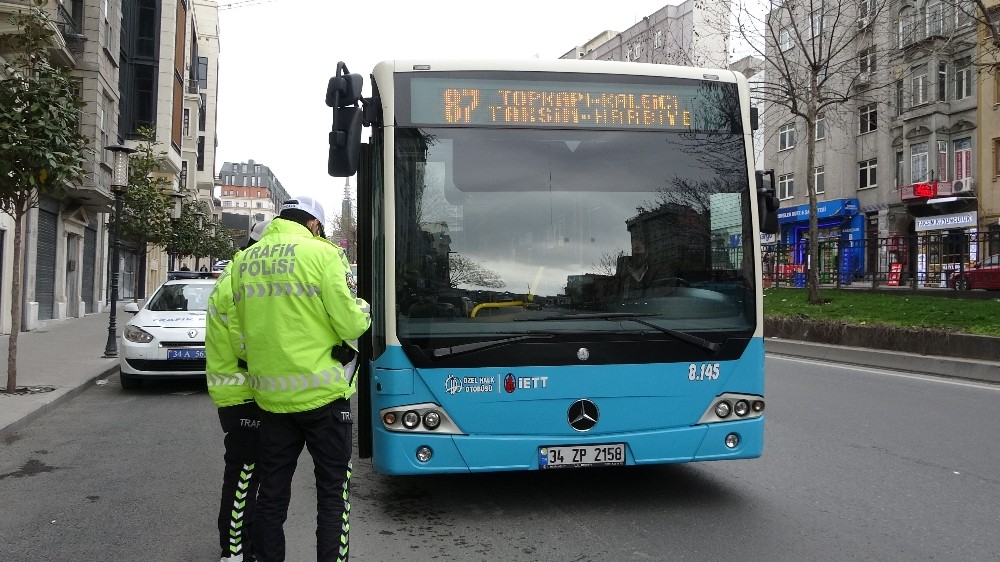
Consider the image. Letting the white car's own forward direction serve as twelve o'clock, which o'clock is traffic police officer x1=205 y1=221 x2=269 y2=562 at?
The traffic police officer is roughly at 12 o'clock from the white car.

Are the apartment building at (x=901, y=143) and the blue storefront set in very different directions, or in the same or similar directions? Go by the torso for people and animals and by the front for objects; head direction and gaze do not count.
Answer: same or similar directions

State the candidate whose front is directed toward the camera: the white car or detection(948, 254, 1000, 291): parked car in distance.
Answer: the white car

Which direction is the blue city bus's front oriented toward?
toward the camera

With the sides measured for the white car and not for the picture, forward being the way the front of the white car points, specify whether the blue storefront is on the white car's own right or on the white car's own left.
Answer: on the white car's own left

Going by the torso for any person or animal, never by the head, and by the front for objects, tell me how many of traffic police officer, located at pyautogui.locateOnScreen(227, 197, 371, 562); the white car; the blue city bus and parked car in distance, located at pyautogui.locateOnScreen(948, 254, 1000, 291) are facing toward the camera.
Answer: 2

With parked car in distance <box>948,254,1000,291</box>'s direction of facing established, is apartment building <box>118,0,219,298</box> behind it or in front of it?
in front

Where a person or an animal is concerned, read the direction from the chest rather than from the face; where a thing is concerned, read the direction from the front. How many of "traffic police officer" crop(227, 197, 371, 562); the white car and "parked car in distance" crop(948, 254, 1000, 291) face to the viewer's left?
1

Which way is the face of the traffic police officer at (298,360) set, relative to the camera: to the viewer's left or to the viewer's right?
to the viewer's right

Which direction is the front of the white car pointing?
toward the camera

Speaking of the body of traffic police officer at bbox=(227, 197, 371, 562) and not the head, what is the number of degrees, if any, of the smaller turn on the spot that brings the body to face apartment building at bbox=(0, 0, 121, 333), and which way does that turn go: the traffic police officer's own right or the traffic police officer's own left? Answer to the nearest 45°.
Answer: approximately 45° to the traffic police officer's own left

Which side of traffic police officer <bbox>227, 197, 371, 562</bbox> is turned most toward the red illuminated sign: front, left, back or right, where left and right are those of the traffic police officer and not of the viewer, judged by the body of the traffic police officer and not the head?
front

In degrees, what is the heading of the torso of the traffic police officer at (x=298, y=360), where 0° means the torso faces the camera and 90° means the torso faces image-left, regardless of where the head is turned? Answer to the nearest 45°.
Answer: approximately 225°

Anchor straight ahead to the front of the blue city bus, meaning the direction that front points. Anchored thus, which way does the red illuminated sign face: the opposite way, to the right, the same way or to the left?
to the right

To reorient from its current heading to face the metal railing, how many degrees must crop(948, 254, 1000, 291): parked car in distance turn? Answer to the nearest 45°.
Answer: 0° — it already faces it
